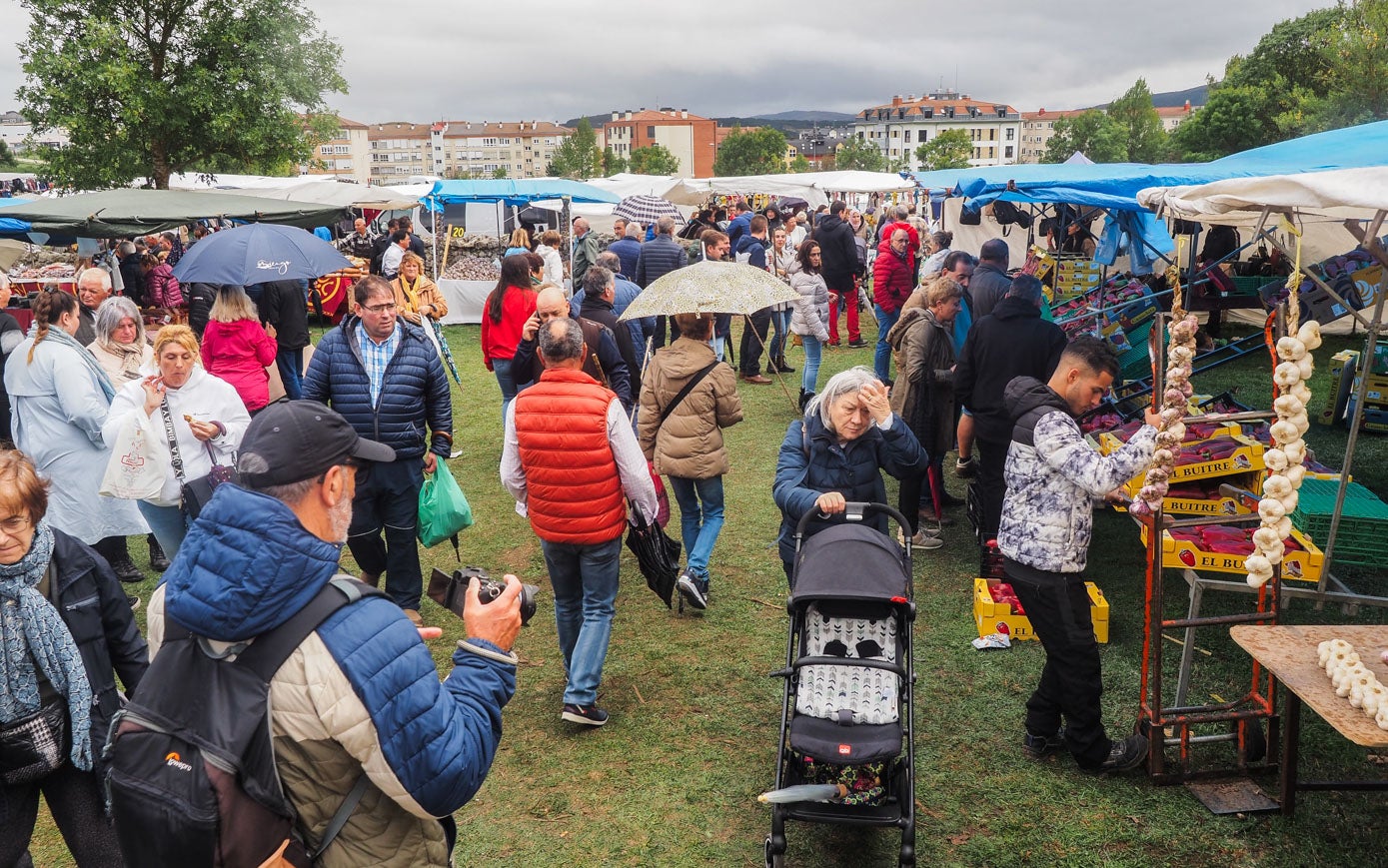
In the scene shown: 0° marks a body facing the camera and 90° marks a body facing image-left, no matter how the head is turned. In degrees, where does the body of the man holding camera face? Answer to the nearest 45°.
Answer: approximately 225°

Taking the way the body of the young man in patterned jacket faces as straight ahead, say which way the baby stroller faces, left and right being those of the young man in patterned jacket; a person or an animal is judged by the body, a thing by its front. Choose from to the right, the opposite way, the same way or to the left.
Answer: to the right

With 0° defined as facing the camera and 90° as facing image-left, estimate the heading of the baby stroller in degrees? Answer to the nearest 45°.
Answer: approximately 0°

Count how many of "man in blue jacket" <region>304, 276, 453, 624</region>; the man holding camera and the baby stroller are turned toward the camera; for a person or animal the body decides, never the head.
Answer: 2

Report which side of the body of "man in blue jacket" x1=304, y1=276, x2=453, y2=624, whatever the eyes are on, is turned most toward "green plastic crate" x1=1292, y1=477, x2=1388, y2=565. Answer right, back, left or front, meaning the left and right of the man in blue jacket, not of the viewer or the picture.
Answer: left

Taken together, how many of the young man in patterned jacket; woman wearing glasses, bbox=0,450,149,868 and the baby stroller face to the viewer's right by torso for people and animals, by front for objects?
1

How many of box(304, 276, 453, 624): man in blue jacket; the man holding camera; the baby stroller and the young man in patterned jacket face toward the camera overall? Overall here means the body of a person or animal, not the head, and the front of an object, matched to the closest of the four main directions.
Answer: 2

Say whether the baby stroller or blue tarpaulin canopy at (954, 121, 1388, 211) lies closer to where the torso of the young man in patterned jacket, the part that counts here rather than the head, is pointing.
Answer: the blue tarpaulin canopy

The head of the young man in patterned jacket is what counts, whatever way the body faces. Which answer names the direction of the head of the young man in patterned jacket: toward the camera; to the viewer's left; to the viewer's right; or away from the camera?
to the viewer's right
